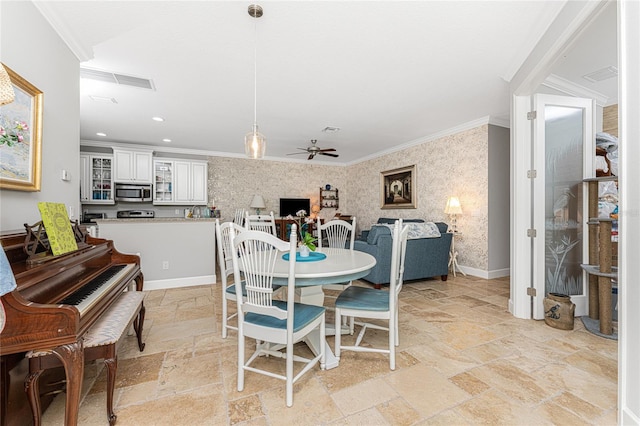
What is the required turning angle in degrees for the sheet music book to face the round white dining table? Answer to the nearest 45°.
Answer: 0° — it already faces it

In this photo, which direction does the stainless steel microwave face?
toward the camera

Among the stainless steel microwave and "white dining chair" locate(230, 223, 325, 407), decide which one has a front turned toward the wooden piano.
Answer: the stainless steel microwave

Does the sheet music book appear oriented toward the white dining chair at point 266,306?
yes

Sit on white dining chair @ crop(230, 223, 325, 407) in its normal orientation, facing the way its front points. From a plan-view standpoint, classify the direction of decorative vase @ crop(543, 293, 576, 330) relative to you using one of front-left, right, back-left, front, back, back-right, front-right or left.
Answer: front-right

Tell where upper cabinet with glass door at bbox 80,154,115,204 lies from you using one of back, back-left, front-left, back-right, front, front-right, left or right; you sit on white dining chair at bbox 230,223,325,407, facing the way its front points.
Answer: left

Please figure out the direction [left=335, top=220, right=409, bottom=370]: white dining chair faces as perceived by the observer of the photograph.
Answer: facing to the left of the viewer

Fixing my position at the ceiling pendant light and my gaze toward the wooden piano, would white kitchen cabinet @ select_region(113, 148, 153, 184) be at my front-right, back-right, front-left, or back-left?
back-right

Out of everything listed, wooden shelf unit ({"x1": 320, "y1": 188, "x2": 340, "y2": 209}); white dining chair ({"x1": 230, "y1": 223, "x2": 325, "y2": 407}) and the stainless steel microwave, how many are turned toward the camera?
2

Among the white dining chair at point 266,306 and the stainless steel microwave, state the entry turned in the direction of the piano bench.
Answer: the stainless steel microwave

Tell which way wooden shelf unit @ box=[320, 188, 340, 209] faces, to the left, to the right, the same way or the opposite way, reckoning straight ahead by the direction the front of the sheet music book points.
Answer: to the right

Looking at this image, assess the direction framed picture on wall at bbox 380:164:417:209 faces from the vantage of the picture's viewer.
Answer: facing the viewer and to the left of the viewer

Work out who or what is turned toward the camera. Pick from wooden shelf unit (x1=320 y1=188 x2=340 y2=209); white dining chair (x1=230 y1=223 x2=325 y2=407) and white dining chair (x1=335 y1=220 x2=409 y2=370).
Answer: the wooden shelf unit

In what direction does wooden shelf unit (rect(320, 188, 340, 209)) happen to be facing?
toward the camera

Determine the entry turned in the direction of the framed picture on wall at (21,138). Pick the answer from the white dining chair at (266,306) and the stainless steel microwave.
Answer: the stainless steel microwave
